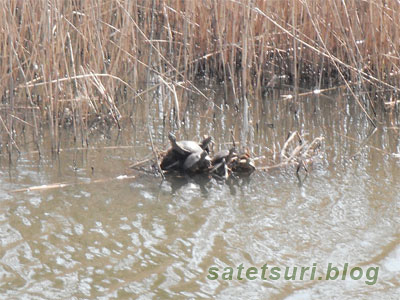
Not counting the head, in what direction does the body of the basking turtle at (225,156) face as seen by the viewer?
to the viewer's right
